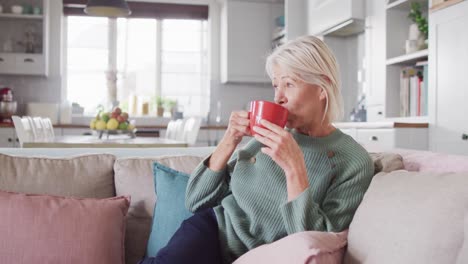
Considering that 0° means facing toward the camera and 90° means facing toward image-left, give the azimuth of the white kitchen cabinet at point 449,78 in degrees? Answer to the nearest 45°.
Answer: approximately 45°

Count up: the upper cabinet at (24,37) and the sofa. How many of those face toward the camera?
2

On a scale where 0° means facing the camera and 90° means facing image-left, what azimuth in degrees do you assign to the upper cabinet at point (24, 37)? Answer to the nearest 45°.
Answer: approximately 0°

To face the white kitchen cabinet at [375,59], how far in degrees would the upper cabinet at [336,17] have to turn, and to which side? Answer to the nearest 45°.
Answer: approximately 90° to its left

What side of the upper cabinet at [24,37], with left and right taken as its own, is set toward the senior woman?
front

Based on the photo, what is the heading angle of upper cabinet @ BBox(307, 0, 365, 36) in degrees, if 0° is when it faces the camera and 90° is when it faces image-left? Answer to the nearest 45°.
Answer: approximately 45°
